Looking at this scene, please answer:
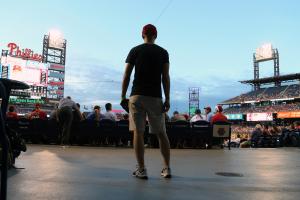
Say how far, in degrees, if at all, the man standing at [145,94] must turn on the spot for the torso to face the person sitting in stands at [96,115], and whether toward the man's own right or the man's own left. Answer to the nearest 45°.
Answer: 0° — they already face them

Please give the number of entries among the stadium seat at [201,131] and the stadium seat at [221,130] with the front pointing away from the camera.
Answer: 2

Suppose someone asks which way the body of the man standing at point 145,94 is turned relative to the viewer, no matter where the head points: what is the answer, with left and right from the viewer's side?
facing away from the viewer

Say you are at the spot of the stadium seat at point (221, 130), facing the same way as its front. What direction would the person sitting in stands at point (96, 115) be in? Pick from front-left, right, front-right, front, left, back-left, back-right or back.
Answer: left

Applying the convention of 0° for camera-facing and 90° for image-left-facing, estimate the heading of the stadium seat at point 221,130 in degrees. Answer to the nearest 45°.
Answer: approximately 180°

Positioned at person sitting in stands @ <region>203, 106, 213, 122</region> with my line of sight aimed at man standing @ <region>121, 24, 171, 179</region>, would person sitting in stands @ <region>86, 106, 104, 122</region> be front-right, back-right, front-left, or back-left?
front-right

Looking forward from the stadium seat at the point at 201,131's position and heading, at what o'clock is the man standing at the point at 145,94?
The man standing is roughly at 6 o'clock from the stadium seat.

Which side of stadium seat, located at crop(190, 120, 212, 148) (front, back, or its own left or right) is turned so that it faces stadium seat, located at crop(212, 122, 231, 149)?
right

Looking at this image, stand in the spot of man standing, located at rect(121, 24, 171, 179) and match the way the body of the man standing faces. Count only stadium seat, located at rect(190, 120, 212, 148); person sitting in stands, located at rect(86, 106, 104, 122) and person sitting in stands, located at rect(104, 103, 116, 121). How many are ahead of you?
3

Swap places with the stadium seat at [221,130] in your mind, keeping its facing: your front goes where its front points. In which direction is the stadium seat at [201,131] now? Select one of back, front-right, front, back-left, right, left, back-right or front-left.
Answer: left

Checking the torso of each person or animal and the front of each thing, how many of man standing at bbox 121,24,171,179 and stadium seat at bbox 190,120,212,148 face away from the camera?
2

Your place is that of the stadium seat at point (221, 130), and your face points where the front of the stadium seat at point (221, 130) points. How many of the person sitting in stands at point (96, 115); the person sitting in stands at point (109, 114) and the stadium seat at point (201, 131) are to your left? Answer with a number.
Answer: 3

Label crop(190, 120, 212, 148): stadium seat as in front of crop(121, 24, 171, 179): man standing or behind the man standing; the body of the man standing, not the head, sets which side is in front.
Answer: in front

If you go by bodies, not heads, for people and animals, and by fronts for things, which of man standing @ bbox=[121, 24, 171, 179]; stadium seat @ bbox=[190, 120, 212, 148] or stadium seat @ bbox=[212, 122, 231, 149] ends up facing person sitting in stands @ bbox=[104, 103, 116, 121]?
the man standing

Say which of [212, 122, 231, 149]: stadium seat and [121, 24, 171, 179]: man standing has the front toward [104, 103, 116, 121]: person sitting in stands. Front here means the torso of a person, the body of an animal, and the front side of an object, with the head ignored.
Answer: the man standing

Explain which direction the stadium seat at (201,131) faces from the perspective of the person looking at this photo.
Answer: facing away from the viewer
